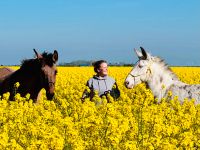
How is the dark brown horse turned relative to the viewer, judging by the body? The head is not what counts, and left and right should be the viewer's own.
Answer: facing the viewer and to the right of the viewer
